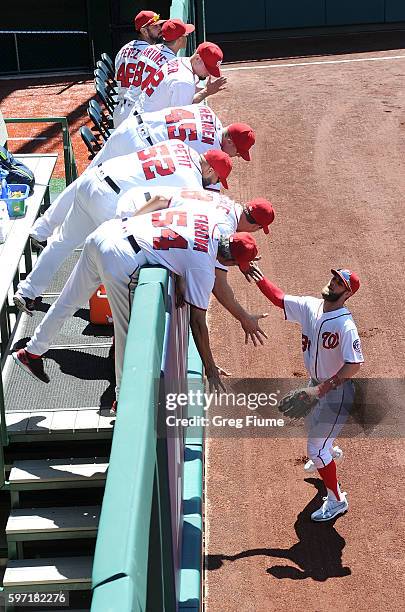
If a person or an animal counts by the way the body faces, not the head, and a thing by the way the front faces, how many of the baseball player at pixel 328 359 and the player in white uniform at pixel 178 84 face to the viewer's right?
1

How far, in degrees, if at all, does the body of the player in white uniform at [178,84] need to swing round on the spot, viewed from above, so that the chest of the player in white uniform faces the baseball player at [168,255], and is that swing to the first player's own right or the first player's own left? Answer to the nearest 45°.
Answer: approximately 90° to the first player's own right

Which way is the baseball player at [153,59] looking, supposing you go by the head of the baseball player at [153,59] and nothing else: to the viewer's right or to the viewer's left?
to the viewer's right

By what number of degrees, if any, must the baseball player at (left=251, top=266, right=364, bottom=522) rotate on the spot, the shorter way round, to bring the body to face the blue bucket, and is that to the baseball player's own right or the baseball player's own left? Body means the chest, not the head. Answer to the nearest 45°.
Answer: approximately 90° to the baseball player's own right

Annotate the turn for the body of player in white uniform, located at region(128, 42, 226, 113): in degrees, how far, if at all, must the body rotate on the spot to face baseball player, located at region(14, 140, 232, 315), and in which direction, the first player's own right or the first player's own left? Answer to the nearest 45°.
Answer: approximately 90° to the first player's own right

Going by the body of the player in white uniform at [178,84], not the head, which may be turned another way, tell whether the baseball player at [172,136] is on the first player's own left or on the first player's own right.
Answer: on the first player's own right

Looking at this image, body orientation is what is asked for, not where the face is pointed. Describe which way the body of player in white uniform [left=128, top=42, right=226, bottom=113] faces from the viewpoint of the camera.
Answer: to the viewer's right

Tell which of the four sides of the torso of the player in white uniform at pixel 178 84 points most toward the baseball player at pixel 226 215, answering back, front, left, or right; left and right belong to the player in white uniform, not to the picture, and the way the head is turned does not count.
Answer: right

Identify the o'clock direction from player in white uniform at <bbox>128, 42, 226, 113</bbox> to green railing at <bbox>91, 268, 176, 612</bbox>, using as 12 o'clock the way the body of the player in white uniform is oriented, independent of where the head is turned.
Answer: The green railing is roughly at 3 o'clock from the player in white uniform.
